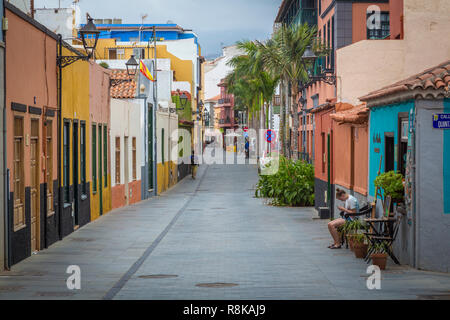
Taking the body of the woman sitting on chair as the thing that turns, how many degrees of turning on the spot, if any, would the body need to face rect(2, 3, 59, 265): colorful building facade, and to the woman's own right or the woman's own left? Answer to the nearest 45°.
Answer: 0° — they already face it

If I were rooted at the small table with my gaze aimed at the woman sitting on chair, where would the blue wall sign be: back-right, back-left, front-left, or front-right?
back-right

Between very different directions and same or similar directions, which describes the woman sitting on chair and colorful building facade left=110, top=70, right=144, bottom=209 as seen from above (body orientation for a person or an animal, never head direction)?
very different directions

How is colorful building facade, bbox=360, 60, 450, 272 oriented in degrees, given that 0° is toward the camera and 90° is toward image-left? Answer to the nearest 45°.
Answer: approximately 45°

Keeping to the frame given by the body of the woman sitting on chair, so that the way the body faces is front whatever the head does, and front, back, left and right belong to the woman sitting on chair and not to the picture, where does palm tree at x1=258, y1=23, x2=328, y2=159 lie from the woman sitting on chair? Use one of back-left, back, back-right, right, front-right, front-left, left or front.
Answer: right

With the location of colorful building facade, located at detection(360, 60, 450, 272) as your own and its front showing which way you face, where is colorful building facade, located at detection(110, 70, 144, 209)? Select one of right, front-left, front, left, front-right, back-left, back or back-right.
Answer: right

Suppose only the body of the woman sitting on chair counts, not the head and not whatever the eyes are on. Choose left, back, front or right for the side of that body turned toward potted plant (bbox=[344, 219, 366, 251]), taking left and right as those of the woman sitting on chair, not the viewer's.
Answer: left

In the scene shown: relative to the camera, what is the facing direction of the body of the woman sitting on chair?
to the viewer's left

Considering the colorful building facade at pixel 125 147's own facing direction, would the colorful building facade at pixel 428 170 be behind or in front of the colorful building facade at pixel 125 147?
in front
